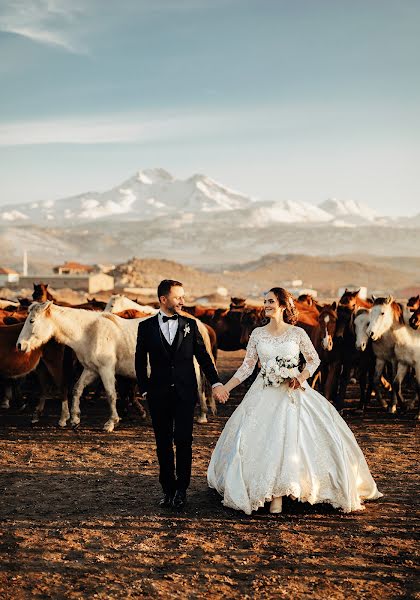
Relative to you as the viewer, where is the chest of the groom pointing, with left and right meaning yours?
facing the viewer

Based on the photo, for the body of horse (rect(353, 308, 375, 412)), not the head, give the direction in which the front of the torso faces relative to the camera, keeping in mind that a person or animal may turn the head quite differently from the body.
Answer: toward the camera

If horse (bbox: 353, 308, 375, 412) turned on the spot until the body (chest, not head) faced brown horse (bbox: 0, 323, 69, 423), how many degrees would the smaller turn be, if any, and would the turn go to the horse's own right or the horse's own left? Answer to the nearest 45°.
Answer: approximately 45° to the horse's own right

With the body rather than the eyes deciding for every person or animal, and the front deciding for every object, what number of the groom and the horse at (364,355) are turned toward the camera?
2

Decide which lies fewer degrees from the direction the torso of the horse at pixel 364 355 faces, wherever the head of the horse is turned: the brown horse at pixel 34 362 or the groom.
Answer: the groom

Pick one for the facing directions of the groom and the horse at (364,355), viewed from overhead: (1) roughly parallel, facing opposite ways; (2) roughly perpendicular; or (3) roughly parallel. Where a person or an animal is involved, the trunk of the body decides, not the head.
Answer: roughly parallel

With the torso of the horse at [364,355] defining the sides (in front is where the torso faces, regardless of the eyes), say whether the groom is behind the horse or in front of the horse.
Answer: in front

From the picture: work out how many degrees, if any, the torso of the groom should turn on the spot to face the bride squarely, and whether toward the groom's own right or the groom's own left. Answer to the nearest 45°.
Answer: approximately 90° to the groom's own left

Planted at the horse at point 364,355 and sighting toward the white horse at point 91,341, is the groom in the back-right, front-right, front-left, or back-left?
front-left

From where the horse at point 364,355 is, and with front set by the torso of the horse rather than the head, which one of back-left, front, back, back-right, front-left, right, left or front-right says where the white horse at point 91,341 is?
front-right

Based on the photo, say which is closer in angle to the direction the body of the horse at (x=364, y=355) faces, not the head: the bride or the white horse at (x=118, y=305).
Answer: the bride

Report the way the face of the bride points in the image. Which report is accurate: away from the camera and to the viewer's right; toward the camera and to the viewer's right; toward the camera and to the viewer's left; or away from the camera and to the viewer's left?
toward the camera and to the viewer's left
